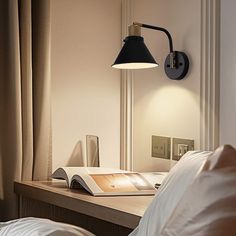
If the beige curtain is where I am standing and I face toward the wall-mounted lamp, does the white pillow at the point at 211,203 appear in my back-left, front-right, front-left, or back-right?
front-right

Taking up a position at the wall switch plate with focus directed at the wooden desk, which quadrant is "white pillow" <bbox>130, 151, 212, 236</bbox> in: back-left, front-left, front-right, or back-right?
front-left

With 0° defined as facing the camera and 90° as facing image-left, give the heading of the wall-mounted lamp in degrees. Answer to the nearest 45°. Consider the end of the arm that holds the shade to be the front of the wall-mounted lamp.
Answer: approximately 45°

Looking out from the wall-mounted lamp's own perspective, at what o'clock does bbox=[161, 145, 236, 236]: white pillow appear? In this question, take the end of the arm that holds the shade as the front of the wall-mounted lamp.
The white pillow is roughly at 10 o'clock from the wall-mounted lamp.

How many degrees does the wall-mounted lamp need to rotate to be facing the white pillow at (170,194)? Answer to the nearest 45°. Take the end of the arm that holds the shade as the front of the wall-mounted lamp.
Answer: approximately 45° to its left
